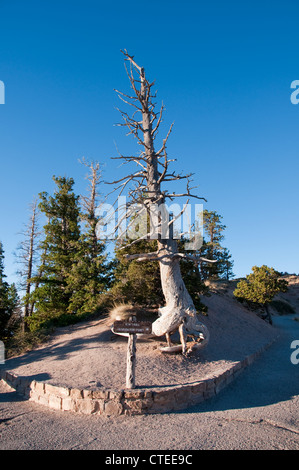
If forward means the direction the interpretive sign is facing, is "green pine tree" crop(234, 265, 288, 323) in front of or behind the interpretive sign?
behind

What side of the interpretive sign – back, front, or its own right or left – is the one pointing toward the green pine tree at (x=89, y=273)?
back

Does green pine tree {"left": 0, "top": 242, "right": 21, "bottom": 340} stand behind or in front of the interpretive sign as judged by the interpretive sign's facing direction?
behind

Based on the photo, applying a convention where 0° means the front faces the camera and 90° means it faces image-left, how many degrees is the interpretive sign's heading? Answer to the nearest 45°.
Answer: approximately 0°

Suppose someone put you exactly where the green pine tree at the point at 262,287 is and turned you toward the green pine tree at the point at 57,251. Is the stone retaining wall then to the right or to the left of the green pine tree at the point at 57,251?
left

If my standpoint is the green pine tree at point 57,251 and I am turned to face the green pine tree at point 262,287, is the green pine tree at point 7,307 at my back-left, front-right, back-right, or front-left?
back-right

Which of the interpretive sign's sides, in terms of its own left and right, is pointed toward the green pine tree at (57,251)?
back
